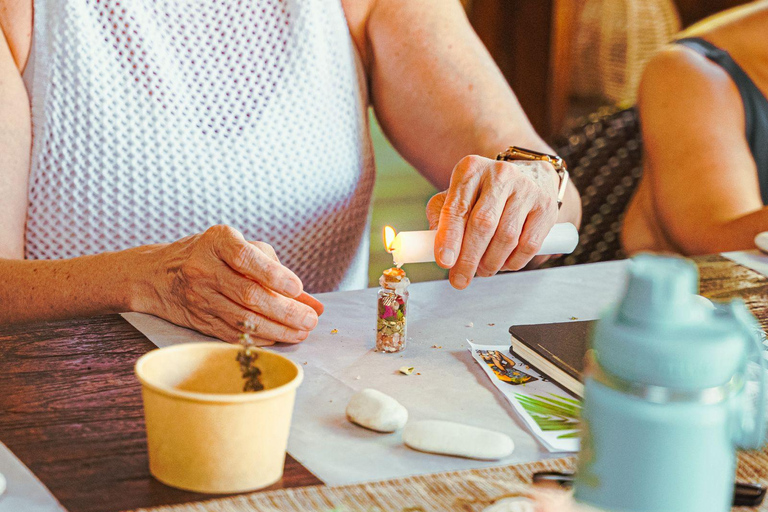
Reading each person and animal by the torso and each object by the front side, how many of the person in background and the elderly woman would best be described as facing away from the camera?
0

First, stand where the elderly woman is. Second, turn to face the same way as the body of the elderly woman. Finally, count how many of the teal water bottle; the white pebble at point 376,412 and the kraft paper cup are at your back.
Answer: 0

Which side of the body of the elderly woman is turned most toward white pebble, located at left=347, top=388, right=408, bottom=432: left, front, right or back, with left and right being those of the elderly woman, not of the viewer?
front

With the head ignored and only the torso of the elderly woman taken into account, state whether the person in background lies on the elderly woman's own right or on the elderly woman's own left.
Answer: on the elderly woman's own left

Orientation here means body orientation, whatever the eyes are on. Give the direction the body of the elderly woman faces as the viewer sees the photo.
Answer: toward the camera

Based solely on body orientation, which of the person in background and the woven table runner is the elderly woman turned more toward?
the woven table runner

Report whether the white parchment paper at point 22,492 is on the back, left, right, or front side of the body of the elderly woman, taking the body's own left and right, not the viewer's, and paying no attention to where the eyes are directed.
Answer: front
